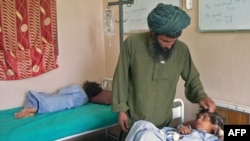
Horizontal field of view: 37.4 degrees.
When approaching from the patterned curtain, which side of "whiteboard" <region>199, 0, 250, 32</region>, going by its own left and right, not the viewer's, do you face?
right

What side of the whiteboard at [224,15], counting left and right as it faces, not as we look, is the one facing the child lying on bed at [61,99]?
right

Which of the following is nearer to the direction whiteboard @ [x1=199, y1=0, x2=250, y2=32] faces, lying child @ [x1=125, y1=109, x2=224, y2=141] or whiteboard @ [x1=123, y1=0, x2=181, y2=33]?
the lying child

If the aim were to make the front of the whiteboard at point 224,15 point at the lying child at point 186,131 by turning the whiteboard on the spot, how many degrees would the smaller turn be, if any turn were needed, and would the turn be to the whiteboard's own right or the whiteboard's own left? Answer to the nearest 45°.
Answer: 0° — it already faces them

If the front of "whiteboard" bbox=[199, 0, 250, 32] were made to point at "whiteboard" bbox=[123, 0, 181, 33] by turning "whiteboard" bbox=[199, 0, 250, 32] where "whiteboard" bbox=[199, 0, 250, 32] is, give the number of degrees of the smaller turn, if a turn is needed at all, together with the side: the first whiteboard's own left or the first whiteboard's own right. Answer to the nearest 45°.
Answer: approximately 135° to the first whiteboard's own right

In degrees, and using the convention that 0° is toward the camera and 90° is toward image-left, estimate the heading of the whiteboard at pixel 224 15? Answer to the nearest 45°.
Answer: approximately 0°

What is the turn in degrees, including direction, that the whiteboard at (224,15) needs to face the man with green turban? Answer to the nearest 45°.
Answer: approximately 45° to its right
